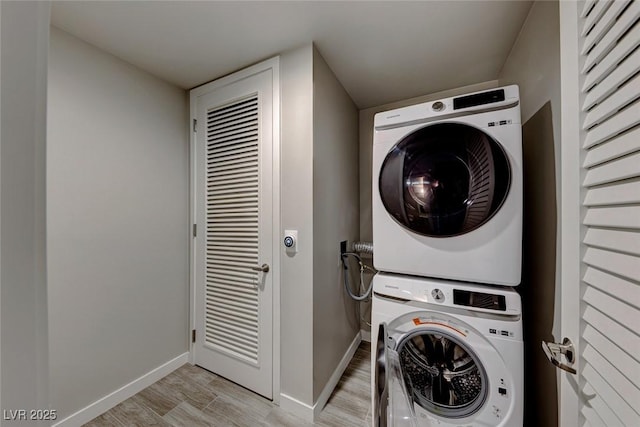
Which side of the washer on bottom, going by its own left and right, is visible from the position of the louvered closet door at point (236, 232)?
right

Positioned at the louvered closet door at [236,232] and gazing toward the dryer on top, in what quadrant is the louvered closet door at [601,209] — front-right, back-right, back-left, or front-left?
front-right

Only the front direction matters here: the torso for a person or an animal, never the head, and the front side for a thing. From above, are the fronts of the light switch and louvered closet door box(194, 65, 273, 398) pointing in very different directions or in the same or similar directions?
same or similar directions

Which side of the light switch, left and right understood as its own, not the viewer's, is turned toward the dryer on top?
left

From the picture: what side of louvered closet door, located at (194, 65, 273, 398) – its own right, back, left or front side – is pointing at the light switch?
left

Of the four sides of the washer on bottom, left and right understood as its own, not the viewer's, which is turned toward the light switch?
right

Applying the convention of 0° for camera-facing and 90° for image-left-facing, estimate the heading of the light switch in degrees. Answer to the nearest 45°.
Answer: approximately 45°

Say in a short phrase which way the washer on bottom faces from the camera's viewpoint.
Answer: facing the viewer

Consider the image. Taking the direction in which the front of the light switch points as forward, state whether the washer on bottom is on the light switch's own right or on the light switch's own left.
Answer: on the light switch's own left

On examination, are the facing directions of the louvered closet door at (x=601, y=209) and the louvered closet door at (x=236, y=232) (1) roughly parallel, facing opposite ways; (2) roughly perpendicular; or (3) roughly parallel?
roughly perpendicular

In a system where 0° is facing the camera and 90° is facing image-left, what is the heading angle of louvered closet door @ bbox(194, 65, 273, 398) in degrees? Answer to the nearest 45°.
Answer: approximately 45°

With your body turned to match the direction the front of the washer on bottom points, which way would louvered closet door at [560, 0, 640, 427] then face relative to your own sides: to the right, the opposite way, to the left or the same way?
to the right

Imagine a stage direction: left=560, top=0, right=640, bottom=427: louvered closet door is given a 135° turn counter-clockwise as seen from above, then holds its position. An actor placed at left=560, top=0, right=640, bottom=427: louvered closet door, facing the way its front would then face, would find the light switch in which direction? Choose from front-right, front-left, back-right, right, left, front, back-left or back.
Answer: back

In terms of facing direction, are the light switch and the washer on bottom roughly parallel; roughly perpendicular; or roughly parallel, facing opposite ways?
roughly parallel

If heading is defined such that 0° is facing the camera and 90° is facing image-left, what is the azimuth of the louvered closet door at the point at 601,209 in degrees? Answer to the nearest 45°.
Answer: approximately 45°

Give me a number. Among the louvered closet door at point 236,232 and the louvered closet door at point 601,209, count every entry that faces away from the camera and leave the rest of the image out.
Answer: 0
